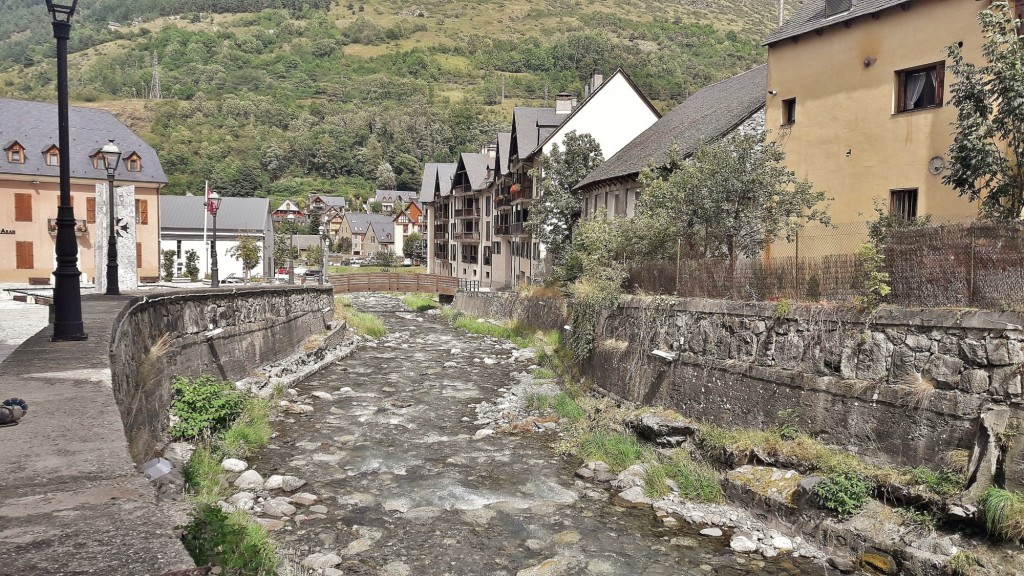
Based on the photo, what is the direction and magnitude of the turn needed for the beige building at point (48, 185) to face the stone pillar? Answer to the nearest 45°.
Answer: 0° — it already faces it

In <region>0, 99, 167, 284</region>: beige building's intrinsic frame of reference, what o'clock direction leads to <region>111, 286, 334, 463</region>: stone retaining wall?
The stone retaining wall is roughly at 12 o'clock from the beige building.

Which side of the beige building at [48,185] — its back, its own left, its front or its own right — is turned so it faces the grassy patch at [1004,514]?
front

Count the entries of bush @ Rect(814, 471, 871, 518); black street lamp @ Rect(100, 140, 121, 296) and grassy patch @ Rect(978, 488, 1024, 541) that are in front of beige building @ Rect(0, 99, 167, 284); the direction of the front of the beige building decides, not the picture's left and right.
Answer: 3

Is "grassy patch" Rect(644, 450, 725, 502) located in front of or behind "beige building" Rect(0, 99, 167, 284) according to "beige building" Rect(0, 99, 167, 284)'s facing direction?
in front

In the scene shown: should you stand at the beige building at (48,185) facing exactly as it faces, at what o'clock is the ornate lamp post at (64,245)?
The ornate lamp post is roughly at 12 o'clock from the beige building.

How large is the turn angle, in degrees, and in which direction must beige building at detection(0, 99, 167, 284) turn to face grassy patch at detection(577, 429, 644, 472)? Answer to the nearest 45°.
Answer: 0° — it already faces it

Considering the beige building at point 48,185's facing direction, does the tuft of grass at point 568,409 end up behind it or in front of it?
in front

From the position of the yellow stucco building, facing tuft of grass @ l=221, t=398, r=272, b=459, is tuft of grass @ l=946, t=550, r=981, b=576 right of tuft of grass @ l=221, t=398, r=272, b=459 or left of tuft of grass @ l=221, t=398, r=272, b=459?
left

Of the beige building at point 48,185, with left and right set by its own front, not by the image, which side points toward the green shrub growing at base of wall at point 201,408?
front

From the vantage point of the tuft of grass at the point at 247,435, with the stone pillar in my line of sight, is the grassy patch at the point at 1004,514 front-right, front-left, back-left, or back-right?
back-right

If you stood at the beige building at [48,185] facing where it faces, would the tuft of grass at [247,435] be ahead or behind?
ahead

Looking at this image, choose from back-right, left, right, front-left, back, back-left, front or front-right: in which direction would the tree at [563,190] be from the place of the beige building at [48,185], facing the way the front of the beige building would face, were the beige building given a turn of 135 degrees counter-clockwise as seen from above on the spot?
right

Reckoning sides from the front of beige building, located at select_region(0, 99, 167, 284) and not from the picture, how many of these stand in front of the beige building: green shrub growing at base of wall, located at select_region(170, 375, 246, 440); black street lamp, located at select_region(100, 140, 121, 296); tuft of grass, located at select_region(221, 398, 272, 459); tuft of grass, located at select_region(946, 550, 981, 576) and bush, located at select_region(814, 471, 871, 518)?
5

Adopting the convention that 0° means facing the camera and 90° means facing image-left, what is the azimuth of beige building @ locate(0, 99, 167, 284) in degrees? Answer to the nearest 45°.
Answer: approximately 0°
